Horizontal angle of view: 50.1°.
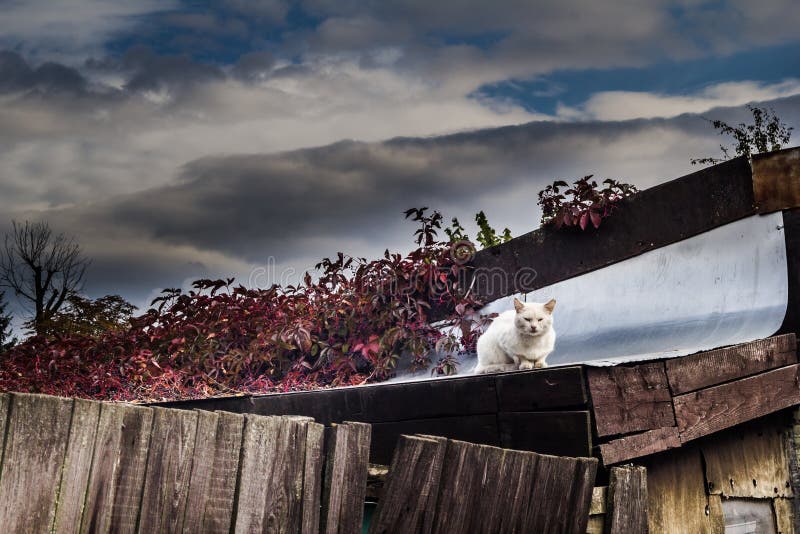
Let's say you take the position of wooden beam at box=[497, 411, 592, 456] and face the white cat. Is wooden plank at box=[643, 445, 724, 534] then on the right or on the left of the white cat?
right

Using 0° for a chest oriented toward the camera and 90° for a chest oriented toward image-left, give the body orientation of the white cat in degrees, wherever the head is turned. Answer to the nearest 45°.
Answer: approximately 315°

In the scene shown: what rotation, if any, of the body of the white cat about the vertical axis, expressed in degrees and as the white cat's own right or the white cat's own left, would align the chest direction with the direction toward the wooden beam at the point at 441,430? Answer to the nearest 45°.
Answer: approximately 90° to the white cat's own right

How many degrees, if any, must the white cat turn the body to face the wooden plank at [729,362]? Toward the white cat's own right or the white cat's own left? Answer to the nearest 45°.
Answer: approximately 45° to the white cat's own left

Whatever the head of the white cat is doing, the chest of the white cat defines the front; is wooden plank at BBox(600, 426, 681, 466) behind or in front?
in front

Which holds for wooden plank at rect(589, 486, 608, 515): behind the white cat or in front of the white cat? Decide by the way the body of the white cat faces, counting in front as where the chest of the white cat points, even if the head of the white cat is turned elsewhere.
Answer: in front

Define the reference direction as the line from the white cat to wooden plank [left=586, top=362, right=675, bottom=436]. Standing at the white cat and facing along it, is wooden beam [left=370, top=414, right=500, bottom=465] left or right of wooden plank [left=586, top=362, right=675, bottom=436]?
right

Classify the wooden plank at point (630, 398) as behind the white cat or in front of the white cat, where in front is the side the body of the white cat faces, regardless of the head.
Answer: in front
